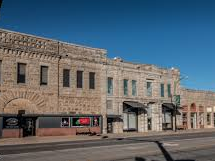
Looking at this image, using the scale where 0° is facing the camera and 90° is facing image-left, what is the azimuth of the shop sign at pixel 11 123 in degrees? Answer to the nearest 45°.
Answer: approximately 0°

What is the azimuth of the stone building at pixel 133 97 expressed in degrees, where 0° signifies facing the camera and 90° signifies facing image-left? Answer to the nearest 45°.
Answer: approximately 315°

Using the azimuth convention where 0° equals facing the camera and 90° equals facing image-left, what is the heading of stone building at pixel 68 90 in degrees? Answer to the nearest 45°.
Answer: approximately 315°
